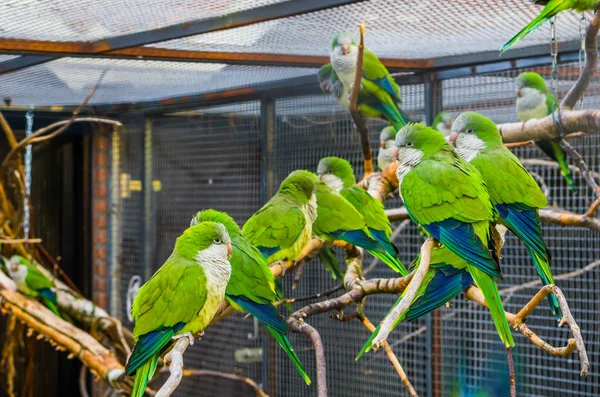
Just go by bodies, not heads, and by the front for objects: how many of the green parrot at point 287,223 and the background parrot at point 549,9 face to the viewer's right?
2

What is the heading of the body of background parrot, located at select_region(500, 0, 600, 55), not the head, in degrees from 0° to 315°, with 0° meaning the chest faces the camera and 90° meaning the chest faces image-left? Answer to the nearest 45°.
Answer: approximately 270°

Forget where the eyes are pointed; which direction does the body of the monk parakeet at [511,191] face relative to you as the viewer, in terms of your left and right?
facing to the left of the viewer

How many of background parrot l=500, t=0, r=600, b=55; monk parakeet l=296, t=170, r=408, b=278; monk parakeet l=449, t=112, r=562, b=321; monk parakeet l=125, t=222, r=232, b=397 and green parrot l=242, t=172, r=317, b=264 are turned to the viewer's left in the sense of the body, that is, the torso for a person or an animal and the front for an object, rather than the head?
2

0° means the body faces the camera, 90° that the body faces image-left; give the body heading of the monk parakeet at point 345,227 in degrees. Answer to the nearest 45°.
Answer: approximately 90°

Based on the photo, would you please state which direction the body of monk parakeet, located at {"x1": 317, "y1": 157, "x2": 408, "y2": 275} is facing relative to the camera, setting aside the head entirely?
to the viewer's left

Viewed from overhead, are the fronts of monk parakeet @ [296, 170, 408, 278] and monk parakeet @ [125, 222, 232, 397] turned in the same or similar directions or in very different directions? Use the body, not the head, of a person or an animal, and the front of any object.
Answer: very different directions

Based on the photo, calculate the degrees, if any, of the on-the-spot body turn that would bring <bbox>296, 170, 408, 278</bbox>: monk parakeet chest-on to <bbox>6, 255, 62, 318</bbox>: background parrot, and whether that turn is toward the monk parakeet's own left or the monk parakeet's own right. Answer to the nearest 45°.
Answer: approximately 45° to the monk parakeet's own right

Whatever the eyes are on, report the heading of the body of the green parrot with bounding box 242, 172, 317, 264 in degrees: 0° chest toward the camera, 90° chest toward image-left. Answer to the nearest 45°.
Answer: approximately 270°

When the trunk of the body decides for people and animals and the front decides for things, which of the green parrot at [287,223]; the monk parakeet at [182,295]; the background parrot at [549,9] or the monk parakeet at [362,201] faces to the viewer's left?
the monk parakeet at [362,201]
